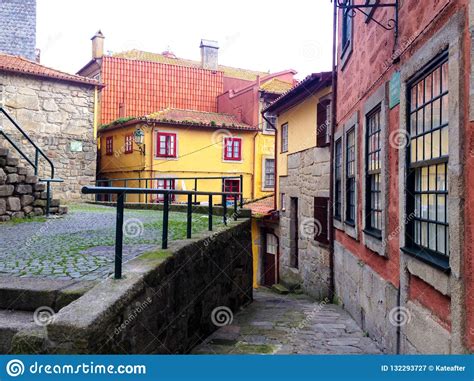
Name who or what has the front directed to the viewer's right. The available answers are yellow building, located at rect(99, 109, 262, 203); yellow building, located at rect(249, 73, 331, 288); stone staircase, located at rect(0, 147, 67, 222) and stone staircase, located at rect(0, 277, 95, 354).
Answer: stone staircase, located at rect(0, 147, 67, 222)

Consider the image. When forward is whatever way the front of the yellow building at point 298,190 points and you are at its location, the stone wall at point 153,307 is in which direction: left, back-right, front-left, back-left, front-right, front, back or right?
front-left

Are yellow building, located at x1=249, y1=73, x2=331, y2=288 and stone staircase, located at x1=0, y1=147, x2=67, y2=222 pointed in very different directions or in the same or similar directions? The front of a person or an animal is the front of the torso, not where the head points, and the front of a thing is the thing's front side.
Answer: very different directions

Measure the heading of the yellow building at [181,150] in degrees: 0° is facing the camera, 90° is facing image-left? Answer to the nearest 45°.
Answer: approximately 0°

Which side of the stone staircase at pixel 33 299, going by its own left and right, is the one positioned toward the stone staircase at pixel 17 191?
back

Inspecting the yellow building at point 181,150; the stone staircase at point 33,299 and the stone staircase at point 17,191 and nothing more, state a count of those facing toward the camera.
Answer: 2

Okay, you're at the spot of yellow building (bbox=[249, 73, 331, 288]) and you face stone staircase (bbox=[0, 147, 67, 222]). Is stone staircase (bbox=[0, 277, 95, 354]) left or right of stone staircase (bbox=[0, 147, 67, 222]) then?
left

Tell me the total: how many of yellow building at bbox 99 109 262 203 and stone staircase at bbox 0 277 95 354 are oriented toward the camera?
2

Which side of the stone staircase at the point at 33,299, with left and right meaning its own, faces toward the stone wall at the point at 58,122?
back

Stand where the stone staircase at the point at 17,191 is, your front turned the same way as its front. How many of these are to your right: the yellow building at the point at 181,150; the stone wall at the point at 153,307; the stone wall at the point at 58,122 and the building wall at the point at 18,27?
1

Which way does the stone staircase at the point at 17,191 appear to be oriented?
to the viewer's right

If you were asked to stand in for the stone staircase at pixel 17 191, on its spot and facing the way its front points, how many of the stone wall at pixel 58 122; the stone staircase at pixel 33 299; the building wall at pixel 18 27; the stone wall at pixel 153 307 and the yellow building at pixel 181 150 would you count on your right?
2

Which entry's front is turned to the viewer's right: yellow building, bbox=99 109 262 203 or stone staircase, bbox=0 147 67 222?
the stone staircase

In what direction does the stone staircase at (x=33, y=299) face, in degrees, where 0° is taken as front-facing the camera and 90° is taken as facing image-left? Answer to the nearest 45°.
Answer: approximately 0°
